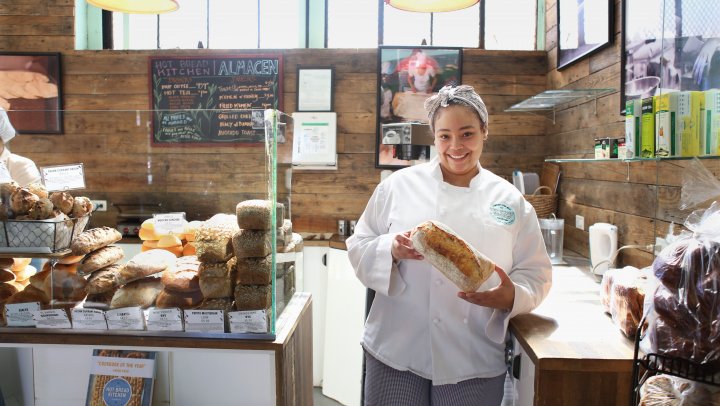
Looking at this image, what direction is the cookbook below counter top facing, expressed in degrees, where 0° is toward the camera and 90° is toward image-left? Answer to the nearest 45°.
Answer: approximately 0°

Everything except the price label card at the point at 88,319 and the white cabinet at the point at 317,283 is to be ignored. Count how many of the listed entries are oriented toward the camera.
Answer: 2

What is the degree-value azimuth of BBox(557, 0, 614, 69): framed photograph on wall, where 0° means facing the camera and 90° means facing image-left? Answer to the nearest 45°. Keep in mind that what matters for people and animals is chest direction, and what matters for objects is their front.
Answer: approximately 45°

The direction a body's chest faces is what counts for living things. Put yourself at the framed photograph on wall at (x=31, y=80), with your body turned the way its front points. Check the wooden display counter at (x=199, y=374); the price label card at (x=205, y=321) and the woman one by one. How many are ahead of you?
3

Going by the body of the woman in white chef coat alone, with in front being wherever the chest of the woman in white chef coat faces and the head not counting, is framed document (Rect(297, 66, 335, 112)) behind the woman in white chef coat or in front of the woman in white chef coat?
behind

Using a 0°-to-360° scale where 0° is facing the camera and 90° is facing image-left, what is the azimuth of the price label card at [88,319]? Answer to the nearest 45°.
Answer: approximately 0°
